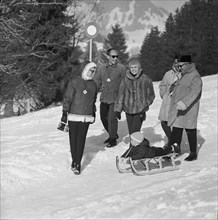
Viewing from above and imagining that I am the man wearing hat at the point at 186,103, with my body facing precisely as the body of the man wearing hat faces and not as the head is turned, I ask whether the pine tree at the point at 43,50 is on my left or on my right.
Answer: on my right

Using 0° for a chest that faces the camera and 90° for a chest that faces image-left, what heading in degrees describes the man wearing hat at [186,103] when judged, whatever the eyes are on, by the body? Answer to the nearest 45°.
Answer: approximately 90°
